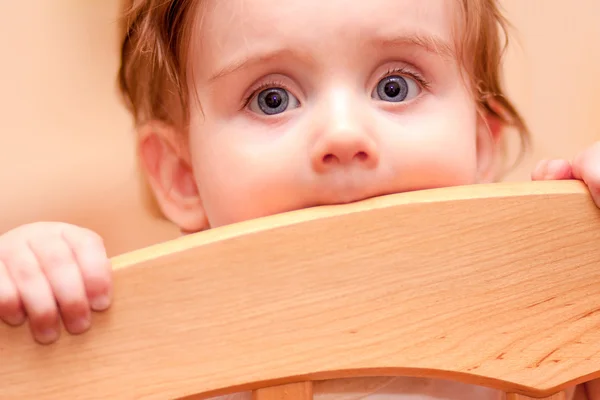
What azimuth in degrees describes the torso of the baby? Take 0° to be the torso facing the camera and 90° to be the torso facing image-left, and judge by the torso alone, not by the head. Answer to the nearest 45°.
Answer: approximately 0°
